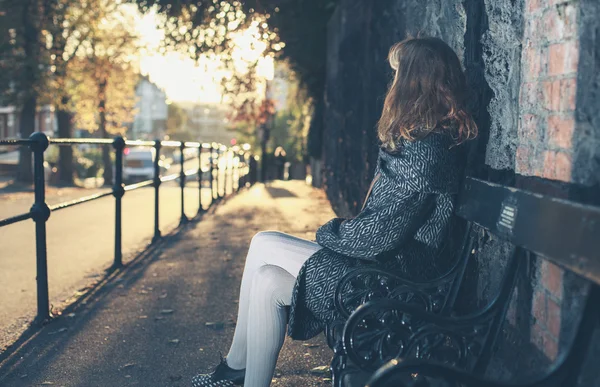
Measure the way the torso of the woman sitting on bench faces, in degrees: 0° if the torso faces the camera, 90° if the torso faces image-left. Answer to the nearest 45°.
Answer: approximately 90°

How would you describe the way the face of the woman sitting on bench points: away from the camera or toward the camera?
away from the camera

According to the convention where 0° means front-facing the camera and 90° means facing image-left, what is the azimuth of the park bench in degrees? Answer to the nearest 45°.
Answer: approximately 45°

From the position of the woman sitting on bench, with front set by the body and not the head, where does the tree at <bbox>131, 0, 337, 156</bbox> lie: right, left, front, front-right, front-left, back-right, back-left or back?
right

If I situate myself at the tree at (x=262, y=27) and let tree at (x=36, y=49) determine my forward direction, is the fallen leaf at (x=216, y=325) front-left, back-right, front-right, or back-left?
front-left

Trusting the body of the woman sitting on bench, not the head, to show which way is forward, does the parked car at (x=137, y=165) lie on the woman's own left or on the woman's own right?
on the woman's own right

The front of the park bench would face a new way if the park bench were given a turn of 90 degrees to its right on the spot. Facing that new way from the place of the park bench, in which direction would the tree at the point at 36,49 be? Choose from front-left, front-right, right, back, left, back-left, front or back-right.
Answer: front

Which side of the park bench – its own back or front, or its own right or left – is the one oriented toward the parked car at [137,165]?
right
